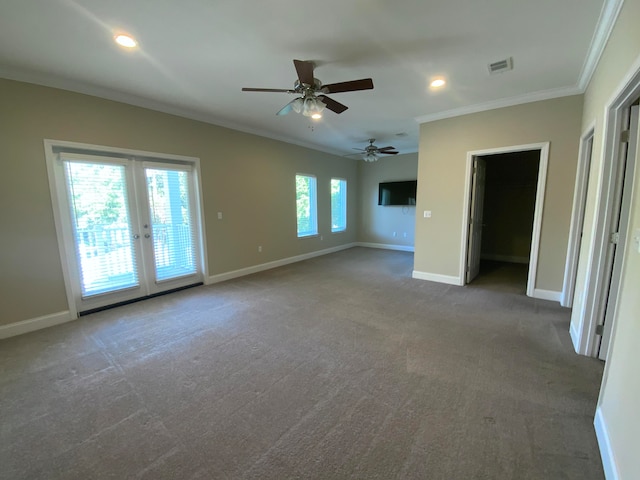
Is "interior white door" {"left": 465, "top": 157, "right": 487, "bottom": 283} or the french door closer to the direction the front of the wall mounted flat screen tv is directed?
the french door

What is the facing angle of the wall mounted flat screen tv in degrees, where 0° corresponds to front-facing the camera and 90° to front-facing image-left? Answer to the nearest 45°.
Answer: approximately 45°

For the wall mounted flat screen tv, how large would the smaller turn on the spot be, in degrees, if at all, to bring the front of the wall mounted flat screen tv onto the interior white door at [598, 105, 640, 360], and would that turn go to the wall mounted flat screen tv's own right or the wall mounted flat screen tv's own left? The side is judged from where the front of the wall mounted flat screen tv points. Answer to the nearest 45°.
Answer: approximately 45° to the wall mounted flat screen tv's own left

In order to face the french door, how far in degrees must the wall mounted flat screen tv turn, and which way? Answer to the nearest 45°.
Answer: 0° — it already faces it
